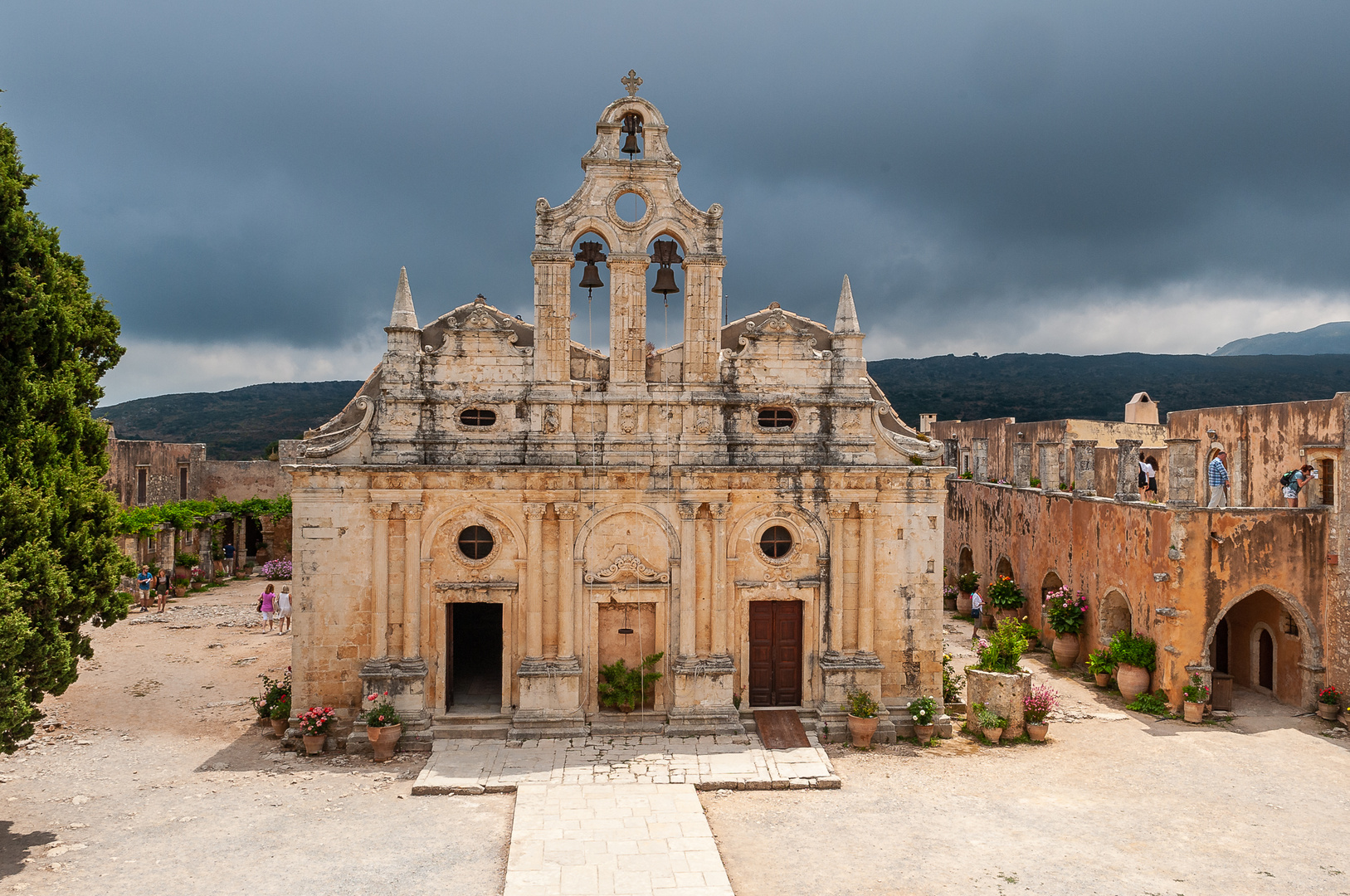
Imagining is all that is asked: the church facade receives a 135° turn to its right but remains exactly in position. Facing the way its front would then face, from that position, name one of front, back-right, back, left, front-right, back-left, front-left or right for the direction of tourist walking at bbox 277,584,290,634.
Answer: front

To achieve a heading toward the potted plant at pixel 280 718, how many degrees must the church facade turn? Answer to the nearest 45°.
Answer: approximately 90° to its right

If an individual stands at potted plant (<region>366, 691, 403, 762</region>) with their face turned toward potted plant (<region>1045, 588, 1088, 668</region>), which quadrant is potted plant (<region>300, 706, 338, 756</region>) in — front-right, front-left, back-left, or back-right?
back-left

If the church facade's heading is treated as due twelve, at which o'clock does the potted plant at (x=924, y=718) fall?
The potted plant is roughly at 9 o'clock from the church facade.

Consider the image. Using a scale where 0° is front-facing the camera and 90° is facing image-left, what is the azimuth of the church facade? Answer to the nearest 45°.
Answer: approximately 0°

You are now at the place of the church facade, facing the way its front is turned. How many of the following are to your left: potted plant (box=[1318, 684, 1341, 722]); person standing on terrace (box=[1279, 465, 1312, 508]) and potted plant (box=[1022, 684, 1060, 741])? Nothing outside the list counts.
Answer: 3

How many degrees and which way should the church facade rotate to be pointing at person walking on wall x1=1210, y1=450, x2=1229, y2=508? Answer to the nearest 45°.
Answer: approximately 90° to its left

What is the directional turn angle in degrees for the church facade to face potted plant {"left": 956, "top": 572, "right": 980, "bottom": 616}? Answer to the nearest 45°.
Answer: approximately 135° to its left

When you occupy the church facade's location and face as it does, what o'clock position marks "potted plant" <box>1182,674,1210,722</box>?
The potted plant is roughly at 9 o'clock from the church facade.

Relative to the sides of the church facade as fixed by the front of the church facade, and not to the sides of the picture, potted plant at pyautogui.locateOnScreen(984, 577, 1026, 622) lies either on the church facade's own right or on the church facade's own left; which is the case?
on the church facade's own left

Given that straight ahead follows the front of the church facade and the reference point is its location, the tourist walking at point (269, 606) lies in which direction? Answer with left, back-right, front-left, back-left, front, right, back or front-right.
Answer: back-right

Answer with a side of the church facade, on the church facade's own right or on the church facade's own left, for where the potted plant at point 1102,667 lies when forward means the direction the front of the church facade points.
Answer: on the church facade's own left

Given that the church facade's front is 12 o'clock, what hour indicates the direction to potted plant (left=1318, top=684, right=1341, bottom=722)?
The potted plant is roughly at 9 o'clock from the church facade.
